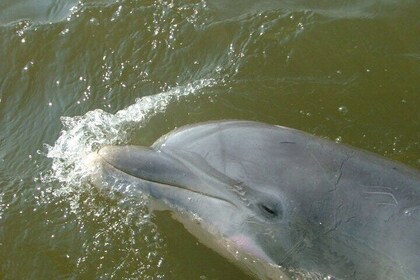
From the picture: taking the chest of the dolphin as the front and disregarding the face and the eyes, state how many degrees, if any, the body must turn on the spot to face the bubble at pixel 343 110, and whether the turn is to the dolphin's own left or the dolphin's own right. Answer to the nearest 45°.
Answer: approximately 135° to the dolphin's own right

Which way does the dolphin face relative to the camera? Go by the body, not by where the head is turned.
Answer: to the viewer's left
